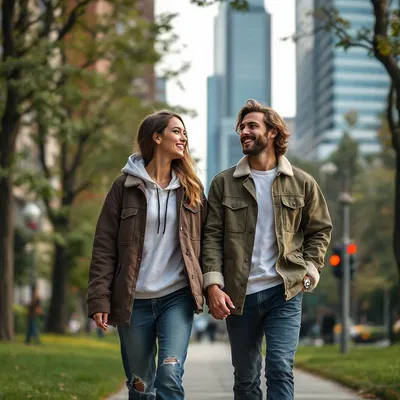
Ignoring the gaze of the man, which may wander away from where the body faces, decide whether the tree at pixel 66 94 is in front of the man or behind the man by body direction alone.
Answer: behind

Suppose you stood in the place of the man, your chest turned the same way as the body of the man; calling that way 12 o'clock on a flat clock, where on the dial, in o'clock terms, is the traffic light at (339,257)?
The traffic light is roughly at 6 o'clock from the man.

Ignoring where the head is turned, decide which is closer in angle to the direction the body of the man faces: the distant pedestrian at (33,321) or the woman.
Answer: the woman

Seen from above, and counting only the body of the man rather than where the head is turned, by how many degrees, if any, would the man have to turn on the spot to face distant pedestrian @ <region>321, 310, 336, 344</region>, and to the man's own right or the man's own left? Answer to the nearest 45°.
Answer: approximately 180°

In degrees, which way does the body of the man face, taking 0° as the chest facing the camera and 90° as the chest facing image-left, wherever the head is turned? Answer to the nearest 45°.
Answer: approximately 0°

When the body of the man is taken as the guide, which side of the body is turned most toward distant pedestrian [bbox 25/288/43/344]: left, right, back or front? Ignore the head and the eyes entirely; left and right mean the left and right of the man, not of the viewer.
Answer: back

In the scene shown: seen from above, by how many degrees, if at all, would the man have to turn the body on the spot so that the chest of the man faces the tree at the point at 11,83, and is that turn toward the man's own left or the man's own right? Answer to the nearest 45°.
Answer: approximately 180°

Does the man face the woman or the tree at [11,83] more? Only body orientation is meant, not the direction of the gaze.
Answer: the woman

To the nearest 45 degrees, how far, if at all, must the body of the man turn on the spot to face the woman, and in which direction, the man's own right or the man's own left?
approximately 45° to the man's own right
